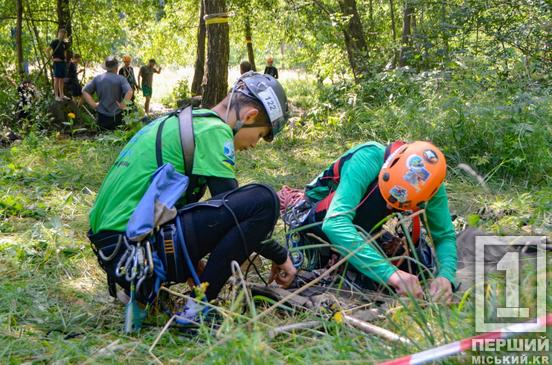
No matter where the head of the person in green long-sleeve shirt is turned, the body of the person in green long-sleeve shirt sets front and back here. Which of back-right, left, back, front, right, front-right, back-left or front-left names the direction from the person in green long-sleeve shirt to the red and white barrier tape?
front-right

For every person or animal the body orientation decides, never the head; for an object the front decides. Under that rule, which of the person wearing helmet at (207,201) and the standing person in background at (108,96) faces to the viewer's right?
the person wearing helmet

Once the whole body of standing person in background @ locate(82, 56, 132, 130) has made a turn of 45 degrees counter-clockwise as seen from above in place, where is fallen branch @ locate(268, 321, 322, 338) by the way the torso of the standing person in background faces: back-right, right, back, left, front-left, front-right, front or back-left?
back-left

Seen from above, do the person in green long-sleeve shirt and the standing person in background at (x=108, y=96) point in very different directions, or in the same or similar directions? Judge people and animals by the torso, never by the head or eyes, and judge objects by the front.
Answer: very different directions

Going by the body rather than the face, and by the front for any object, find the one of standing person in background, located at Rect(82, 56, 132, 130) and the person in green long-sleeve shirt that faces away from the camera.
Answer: the standing person in background

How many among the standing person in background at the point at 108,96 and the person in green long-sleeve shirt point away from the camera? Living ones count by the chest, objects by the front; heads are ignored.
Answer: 1

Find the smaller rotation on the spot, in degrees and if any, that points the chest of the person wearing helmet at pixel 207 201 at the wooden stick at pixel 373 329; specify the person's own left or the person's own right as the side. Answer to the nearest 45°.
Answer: approximately 45° to the person's own right

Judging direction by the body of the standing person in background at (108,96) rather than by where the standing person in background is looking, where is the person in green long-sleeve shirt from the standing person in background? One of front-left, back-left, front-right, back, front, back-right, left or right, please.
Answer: back

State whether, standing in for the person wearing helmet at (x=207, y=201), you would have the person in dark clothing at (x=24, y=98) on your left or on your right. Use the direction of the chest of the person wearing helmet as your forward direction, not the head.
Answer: on your left

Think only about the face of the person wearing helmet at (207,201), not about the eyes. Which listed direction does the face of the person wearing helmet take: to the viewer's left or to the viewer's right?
to the viewer's right

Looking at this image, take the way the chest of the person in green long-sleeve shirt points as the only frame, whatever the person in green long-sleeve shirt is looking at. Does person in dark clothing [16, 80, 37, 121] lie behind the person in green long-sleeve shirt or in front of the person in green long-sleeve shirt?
behind

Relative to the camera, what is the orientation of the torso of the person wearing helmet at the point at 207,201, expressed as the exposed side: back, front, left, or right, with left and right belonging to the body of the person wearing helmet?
right

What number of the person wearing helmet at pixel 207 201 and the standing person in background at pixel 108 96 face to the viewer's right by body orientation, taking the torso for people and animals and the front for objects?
1

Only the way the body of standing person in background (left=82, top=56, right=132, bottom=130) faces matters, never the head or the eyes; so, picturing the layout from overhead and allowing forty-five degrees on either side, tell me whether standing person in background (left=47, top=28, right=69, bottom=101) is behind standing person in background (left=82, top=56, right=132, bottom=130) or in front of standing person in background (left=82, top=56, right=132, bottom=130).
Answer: in front

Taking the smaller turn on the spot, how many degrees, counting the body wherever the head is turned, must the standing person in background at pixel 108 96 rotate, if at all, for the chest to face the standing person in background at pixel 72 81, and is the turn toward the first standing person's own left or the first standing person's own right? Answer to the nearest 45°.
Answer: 0° — they already face them

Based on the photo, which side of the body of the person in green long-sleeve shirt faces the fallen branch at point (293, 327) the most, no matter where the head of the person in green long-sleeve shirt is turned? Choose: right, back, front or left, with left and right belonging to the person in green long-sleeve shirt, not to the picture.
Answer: right

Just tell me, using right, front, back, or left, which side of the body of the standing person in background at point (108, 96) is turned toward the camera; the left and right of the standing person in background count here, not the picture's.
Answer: back

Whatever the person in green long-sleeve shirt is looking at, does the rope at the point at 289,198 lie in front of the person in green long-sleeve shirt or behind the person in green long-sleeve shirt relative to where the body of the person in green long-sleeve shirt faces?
behind

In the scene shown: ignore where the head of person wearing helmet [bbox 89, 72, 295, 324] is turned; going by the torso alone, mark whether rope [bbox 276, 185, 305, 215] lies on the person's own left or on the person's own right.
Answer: on the person's own left
